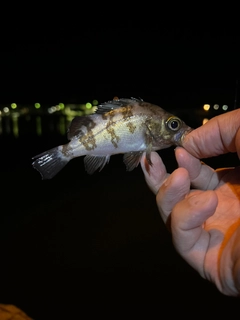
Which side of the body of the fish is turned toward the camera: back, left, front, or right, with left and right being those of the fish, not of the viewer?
right
